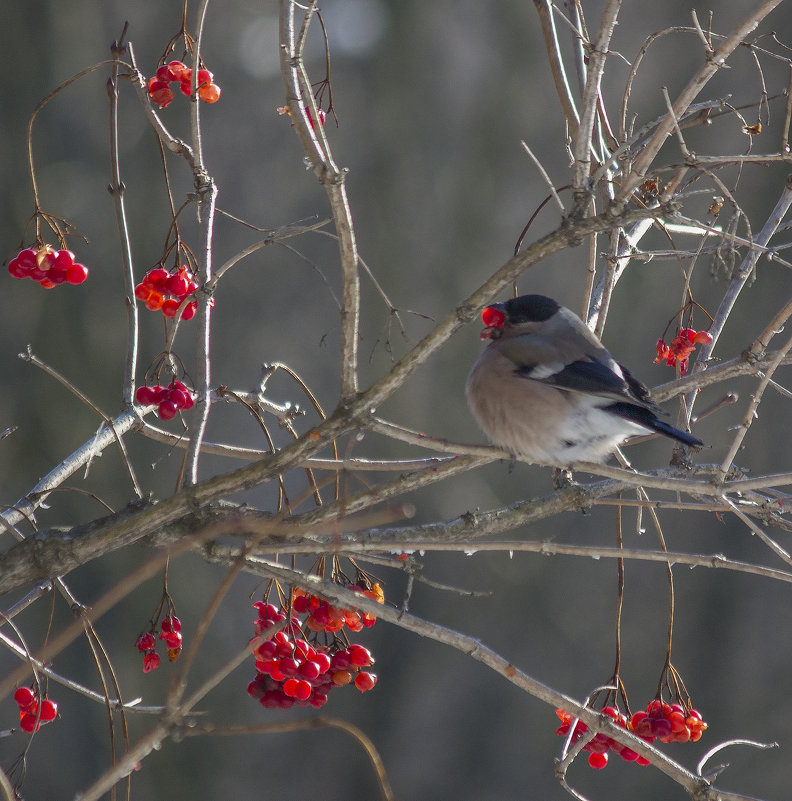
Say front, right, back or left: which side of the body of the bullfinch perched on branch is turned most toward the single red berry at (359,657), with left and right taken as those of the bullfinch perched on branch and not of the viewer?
front

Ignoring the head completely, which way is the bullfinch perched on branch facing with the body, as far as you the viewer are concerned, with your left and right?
facing to the left of the viewer

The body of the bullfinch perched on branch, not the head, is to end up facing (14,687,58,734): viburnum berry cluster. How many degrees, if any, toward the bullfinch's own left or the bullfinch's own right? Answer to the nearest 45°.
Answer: approximately 45° to the bullfinch's own left

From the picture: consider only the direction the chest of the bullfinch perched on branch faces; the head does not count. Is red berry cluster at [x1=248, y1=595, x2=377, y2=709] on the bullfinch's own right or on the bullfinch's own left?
on the bullfinch's own left

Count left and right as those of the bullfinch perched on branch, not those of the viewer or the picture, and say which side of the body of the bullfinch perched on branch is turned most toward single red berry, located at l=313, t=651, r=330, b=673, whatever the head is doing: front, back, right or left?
front

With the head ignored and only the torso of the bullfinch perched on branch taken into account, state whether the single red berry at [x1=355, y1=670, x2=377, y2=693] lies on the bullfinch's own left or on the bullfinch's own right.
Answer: on the bullfinch's own left
